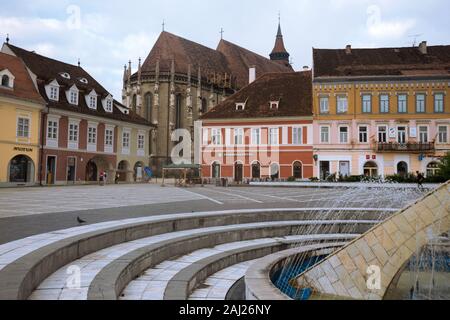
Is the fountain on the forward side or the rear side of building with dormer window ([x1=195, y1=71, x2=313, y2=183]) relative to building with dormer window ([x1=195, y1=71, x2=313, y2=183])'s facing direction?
on the forward side

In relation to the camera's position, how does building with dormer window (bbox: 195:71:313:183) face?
facing the viewer

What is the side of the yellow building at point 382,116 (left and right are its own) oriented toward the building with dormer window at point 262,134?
right

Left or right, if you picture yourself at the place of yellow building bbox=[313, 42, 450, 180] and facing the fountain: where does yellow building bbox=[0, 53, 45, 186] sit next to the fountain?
right

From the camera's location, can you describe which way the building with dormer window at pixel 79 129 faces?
facing the viewer and to the right of the viewer

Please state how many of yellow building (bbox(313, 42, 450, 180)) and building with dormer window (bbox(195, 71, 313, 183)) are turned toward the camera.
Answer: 2

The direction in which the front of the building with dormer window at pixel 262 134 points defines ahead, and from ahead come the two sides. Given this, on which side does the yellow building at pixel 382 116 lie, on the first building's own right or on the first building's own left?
on the first building's own left

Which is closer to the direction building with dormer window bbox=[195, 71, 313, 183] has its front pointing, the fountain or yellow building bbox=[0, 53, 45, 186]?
the fountain

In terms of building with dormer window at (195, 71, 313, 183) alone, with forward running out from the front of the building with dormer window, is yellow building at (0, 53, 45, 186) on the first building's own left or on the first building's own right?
on the first building's own right

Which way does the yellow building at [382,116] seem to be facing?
toward the camera

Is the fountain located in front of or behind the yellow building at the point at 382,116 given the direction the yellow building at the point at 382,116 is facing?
in front

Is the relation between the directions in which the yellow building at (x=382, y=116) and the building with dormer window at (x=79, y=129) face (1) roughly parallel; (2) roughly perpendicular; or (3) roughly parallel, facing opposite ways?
roughly perpendicular

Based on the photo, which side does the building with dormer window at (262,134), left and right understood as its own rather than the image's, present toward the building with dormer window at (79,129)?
right
